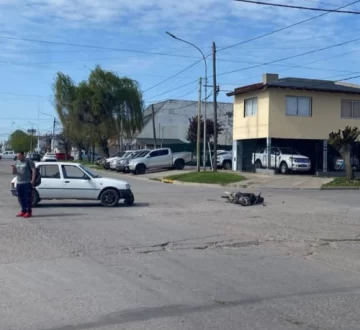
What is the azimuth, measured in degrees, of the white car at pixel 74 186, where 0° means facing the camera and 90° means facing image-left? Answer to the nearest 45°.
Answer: approximately 270°

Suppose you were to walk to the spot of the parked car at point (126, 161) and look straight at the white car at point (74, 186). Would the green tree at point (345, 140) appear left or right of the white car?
left

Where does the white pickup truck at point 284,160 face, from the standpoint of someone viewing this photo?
facing the viewer and to the right of the viewer

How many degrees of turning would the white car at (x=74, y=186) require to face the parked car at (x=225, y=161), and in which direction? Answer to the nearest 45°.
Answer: approximately 45° to its left

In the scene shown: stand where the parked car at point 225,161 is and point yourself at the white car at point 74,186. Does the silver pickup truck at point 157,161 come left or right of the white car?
right

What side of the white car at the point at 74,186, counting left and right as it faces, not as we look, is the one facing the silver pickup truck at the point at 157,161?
left

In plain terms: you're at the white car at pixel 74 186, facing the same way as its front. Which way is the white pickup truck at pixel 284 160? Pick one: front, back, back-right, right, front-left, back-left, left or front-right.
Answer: front-left
